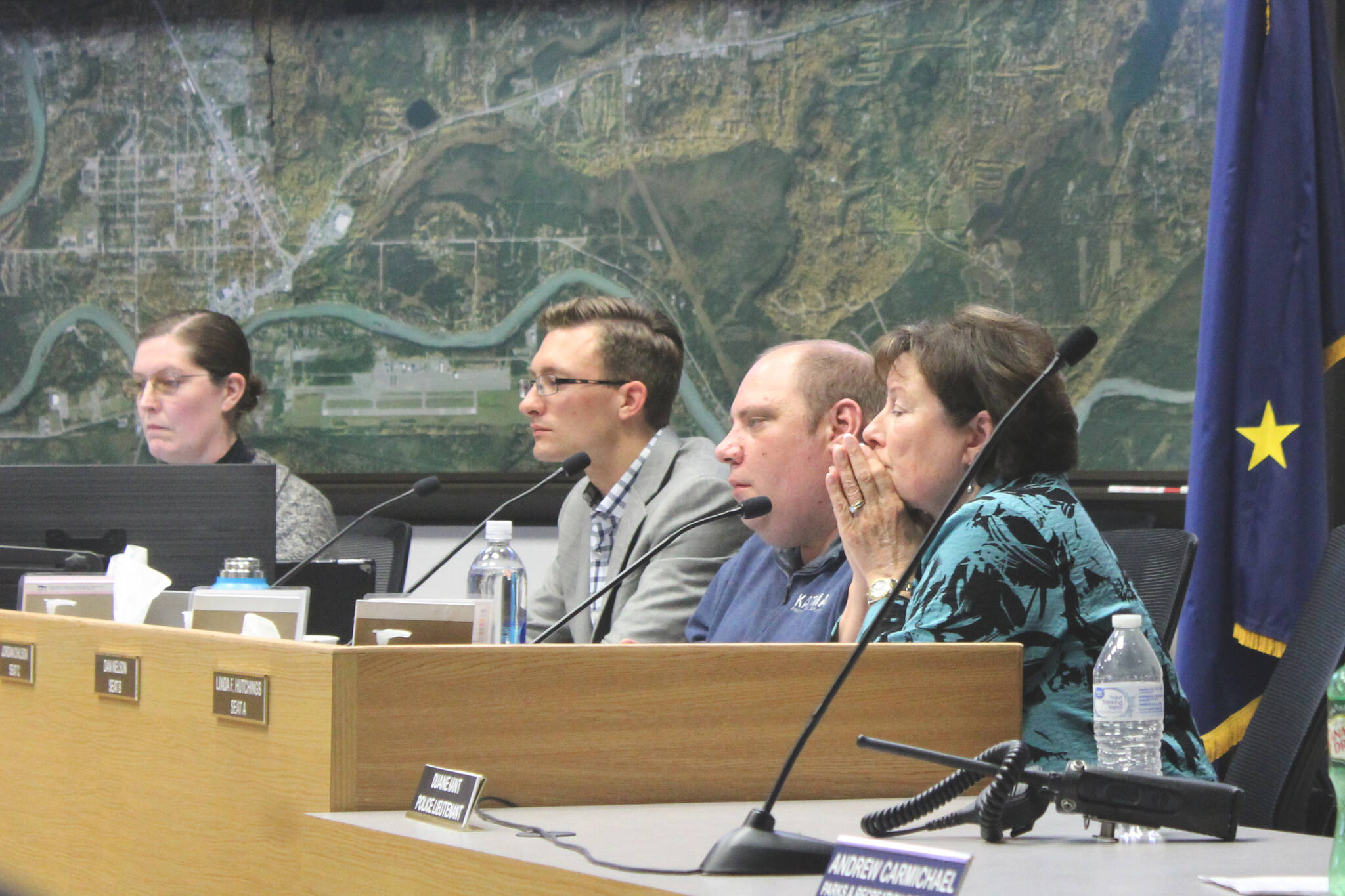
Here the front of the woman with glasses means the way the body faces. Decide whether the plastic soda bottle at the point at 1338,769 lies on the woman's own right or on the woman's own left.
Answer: on the woman's own left

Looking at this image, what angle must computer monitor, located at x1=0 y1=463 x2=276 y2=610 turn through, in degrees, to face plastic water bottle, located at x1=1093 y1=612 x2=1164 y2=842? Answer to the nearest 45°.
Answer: approximately 135° to its right

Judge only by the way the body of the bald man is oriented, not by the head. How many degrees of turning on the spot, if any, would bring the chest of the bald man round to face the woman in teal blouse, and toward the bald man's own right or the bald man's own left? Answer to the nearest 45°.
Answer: approximately 90° to the bald man's own left

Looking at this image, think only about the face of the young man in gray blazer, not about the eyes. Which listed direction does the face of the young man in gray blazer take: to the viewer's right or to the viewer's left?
to the viewer's left

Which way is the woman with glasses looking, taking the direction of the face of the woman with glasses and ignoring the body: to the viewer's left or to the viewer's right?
to the viewer's left

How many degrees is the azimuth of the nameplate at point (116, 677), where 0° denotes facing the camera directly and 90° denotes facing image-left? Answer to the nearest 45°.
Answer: approximately 45°

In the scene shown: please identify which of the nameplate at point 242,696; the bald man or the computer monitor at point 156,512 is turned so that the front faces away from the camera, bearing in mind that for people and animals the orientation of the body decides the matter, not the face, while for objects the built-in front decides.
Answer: the computer monitor

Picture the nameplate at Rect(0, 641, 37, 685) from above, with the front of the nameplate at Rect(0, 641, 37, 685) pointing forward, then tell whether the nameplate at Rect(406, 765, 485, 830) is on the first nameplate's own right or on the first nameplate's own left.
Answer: on the first nameplate's own left

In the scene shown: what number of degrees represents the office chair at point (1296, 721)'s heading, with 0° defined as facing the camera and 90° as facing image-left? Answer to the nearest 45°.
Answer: approximately 90°
